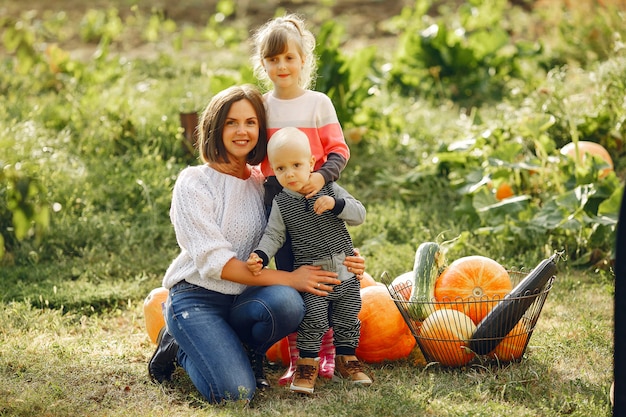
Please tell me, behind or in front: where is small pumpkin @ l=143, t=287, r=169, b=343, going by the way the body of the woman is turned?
behind

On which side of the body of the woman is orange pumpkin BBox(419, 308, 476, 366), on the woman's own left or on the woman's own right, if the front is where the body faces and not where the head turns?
on the woman's own left

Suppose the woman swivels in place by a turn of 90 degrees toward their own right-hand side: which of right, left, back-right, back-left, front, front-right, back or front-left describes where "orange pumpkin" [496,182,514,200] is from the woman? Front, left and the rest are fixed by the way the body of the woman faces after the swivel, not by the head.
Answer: back

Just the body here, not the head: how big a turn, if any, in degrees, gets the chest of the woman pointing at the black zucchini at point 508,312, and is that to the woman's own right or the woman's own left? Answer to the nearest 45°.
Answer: approximately 45° to the woman's own left

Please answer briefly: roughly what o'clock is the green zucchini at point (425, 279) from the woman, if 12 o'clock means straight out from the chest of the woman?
The green zucchini is roughly at 10 o'clock from the woman.

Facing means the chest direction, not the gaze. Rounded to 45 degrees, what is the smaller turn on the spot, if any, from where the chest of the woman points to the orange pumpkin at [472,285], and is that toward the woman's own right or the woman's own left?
approximately 45° to the woman's own left

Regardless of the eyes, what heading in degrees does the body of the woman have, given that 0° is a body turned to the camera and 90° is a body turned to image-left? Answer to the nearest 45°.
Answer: approximately 315°
